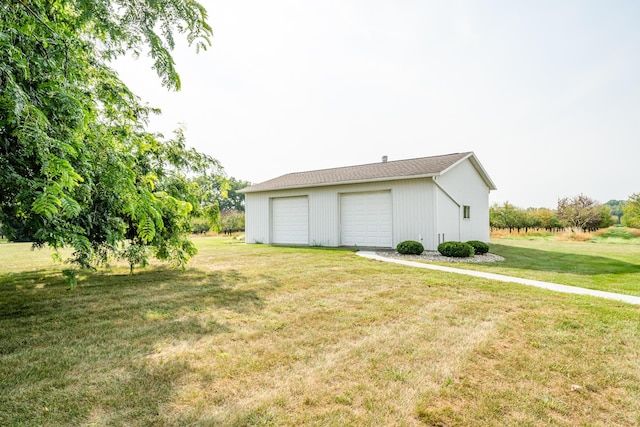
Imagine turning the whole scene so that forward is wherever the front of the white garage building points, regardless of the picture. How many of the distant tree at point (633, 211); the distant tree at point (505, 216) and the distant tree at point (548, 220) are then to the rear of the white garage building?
3

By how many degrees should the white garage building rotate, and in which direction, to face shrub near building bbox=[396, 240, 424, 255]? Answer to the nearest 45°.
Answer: approximately 45° to its left

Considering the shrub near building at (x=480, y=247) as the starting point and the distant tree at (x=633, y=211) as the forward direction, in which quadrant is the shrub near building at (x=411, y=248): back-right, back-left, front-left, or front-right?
back-left

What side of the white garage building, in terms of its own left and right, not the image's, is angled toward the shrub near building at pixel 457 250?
left

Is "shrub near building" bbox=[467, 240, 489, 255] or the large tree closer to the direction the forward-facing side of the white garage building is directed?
the large tree

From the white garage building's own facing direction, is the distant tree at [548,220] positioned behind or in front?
behind

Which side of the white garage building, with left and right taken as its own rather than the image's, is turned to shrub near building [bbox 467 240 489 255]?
left

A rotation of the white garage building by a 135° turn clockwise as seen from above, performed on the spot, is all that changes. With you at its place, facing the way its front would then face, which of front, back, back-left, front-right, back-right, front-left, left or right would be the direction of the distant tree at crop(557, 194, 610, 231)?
front-right

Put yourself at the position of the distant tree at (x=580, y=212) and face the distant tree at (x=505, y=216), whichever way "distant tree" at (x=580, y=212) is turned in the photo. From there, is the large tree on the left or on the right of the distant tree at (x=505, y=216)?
left

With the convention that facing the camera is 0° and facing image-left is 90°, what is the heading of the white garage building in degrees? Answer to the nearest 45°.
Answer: approximately 45°

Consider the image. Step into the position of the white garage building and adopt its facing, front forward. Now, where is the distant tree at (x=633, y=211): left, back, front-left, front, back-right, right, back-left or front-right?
back

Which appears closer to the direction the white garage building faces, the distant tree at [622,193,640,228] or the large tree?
the large tree
